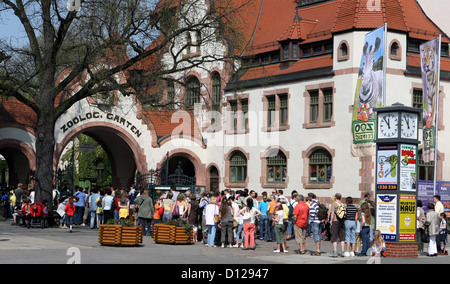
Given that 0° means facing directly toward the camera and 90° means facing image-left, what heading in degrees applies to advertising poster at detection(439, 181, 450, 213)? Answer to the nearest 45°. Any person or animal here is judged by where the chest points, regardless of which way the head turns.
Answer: approximately 0°

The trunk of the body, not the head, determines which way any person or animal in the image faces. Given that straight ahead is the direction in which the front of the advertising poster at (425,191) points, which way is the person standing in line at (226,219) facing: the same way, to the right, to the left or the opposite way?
the opposite way

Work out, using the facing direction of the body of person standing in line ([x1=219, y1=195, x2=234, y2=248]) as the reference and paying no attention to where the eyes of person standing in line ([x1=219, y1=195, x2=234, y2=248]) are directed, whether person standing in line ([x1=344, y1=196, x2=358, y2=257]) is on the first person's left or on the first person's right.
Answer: on the first person's right

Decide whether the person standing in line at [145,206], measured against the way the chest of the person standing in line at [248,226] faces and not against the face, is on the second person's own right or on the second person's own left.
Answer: on the second person's own left
